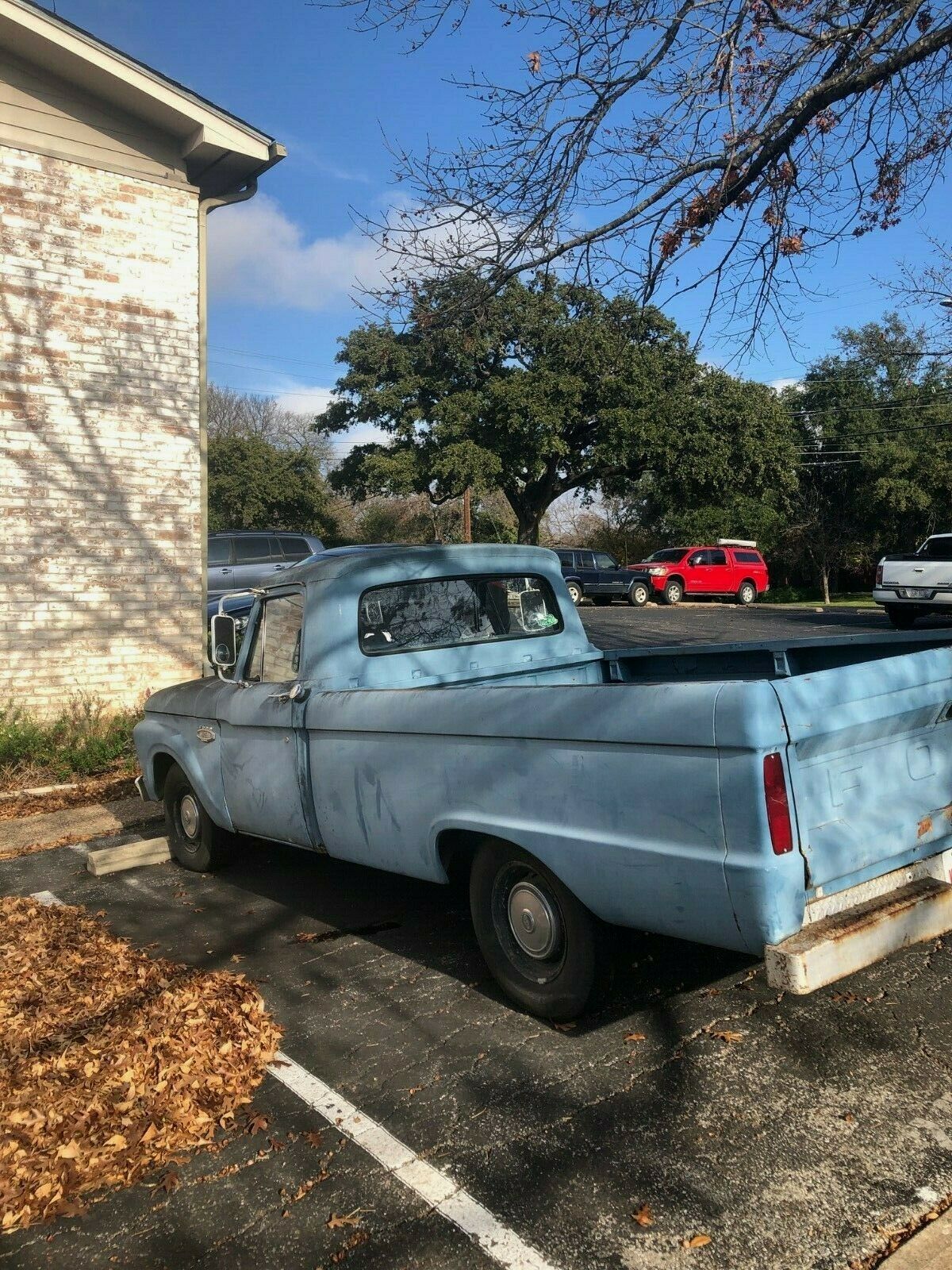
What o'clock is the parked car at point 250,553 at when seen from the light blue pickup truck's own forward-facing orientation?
The parked car is roughly at 1 o'clock from the light blue pickup truck.

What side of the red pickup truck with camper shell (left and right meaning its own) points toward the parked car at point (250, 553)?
front

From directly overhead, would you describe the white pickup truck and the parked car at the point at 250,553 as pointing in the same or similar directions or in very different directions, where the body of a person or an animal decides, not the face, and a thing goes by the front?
very different directions

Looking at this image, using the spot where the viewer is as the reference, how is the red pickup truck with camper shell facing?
facing the viewer and to the left of the viewer

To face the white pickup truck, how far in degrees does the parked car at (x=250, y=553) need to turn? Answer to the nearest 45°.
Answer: approximately 180°

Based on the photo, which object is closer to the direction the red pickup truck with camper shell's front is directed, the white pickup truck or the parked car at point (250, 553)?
the parked car

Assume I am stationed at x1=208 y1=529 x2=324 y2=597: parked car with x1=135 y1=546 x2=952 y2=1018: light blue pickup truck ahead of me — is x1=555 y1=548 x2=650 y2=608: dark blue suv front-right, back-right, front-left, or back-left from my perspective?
back-left

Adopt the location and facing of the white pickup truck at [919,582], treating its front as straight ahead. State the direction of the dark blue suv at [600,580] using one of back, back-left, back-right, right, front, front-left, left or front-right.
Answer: left

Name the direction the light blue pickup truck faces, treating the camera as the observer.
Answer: facing away from the viewer and to the left of the viewer

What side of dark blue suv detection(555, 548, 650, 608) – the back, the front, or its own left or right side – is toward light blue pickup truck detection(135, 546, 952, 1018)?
right

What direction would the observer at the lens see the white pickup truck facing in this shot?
facing away from the viewer and to the right of the viewer

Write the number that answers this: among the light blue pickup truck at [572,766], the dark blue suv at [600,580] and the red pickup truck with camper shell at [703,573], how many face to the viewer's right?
1

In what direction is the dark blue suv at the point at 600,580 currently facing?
to the viewer's right
